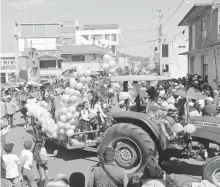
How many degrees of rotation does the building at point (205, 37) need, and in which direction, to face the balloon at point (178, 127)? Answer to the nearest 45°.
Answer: approximately 45° to its left

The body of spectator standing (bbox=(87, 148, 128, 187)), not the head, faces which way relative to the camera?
away from the camera

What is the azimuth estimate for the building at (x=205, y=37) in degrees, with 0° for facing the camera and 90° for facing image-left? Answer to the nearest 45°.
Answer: approximately 45°

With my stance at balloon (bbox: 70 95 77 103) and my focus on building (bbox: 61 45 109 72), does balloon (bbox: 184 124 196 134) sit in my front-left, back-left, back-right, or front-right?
back-right

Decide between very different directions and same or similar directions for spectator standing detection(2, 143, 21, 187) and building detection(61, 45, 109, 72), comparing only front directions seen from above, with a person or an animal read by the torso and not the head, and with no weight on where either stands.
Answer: very different directions

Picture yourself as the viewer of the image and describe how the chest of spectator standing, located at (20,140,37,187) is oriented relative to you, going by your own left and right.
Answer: facing away from the viewer and to the right of the viewer

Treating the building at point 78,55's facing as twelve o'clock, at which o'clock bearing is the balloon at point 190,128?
The balloon is roughly at 12 o'clock from the building.

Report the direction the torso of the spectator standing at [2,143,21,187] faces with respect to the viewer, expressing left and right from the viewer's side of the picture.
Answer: facing away from the viewer

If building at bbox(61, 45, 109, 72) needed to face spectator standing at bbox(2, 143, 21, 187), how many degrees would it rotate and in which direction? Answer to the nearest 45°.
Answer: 0° — it already faces them

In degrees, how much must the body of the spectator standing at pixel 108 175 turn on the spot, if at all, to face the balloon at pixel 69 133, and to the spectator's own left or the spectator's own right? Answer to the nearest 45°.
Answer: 0° — they already face it
